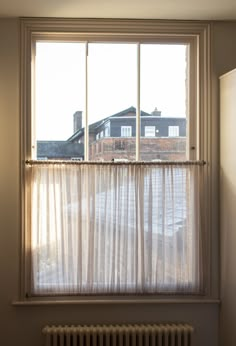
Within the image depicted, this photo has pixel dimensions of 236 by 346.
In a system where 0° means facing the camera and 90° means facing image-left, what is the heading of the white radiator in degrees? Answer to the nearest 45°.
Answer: approximately 0°
